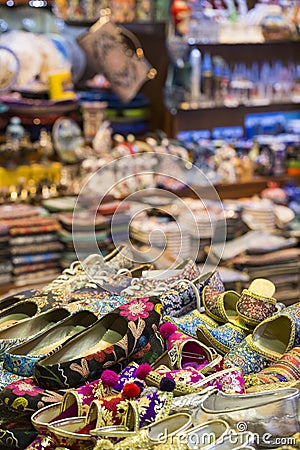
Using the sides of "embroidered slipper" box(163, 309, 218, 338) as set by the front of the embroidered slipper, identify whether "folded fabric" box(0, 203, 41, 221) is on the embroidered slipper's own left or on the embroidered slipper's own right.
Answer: on the embroidered slipper's own right

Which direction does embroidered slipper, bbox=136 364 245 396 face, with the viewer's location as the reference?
facing to the left of the viewer

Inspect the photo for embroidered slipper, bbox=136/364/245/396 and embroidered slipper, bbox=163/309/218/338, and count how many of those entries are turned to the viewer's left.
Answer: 2

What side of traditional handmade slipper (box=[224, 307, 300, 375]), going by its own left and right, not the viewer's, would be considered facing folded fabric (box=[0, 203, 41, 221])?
right

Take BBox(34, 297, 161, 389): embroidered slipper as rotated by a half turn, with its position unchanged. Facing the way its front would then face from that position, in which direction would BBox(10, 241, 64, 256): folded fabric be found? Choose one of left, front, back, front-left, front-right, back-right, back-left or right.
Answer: back-right

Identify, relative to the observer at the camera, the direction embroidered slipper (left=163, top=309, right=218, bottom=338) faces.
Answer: facing to the left of the viewer
